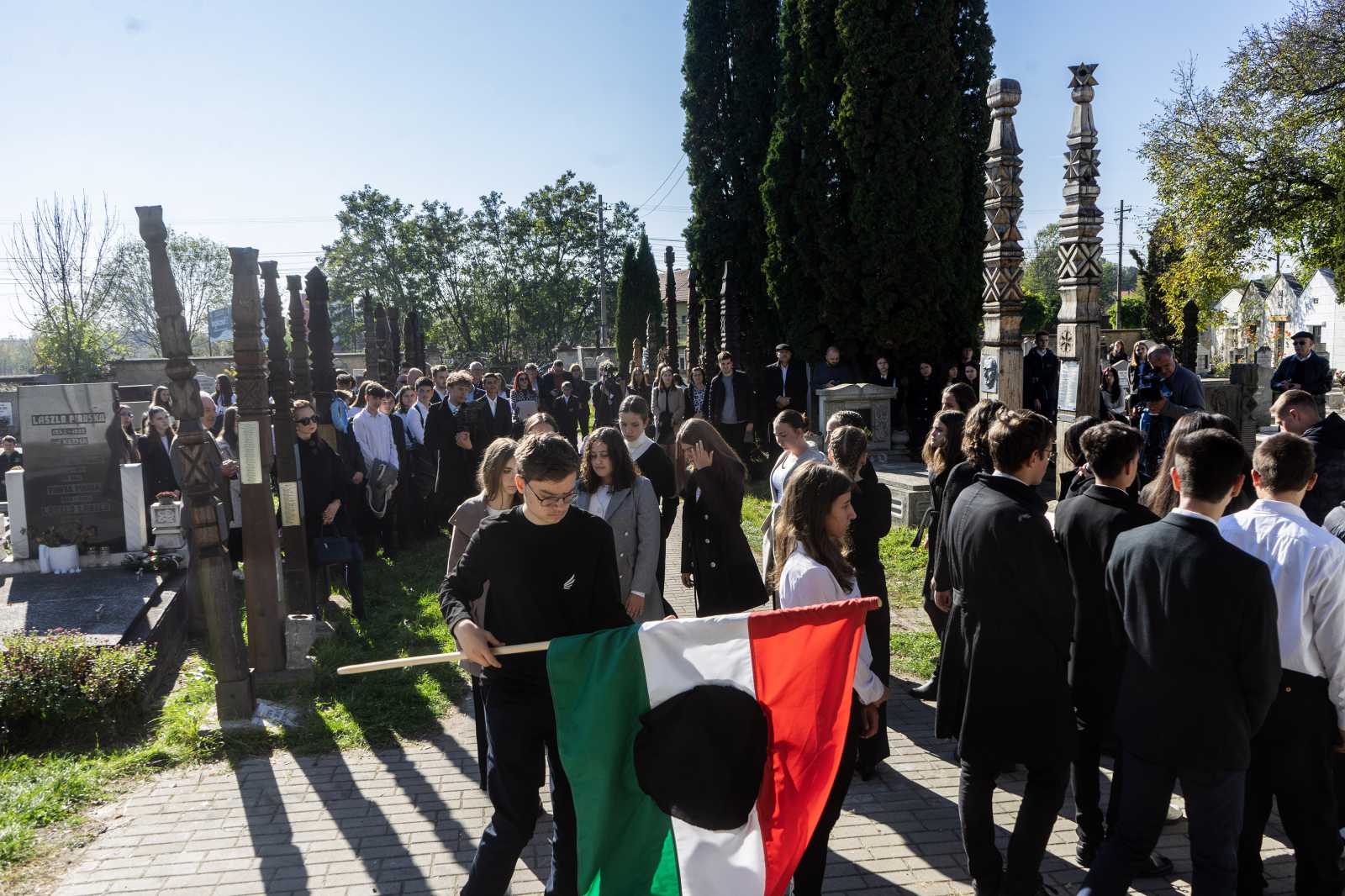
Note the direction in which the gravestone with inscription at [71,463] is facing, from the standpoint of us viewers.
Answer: facing the viewer

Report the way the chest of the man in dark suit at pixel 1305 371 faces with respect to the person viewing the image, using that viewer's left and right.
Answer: facing the viewer and to the left of the viewer

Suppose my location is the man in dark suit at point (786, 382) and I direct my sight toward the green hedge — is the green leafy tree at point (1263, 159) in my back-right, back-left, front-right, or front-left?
back-left

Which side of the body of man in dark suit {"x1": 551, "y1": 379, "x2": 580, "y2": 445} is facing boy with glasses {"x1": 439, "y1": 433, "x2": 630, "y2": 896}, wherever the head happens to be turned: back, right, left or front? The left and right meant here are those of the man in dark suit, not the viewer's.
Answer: front

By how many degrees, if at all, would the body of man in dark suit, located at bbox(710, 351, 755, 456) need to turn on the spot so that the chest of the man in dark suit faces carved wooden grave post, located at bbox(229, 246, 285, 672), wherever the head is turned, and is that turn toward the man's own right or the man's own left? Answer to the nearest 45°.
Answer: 0° — they already face it

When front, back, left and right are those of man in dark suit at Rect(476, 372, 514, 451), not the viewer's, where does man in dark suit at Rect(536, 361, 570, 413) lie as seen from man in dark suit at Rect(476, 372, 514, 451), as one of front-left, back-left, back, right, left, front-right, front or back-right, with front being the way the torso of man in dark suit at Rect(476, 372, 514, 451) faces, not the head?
back

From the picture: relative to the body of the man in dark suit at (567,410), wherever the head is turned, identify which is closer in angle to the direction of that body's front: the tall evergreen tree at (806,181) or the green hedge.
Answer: the green hedge

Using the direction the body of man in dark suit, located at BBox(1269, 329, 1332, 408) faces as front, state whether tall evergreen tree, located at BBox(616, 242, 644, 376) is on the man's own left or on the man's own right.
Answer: on the man's own right

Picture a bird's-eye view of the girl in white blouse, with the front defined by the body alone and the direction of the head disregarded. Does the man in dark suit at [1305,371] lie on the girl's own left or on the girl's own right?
on the girl's own left

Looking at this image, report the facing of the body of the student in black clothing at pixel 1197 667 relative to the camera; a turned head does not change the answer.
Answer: away from the camera

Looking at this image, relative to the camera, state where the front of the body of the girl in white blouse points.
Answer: to the viewer's right

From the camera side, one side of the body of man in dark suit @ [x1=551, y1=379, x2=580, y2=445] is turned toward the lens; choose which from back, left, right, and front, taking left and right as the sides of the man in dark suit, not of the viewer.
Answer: front
